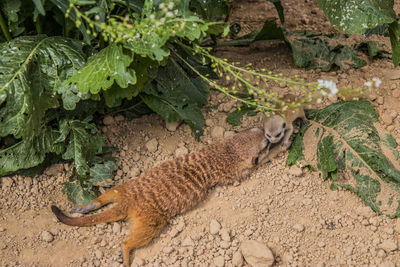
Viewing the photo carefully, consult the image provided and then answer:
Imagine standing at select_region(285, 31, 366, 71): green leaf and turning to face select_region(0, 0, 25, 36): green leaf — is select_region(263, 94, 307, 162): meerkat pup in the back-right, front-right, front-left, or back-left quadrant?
front-left

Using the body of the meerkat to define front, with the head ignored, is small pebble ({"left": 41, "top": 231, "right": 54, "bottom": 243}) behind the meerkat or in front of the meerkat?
behind

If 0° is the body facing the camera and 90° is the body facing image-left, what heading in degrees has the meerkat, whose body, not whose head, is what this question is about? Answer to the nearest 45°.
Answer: approximately 225°

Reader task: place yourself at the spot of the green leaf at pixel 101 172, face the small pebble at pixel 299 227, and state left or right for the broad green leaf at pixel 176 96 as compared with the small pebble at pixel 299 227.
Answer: left

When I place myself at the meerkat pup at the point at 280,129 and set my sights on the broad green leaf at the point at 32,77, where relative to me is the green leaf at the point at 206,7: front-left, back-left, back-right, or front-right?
front-right

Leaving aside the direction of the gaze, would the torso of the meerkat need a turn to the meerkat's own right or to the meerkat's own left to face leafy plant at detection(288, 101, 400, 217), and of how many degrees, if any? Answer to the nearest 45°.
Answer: approximately 45° to the meerkat's own right
